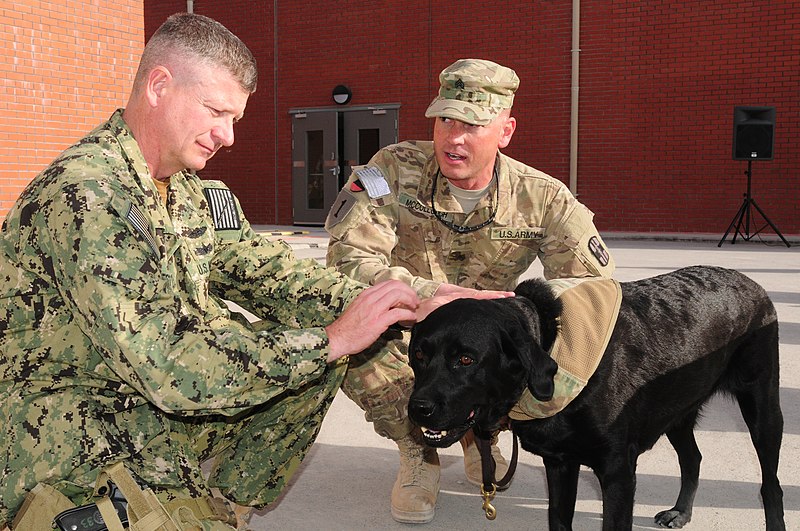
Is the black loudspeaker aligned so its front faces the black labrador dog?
yes

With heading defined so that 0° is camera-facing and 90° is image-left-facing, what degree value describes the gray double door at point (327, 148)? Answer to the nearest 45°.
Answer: approximately 0°

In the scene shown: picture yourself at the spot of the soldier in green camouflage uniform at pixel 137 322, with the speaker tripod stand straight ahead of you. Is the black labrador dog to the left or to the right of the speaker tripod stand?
right

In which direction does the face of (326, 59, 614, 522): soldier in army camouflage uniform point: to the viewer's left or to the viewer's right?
to the viewer's left

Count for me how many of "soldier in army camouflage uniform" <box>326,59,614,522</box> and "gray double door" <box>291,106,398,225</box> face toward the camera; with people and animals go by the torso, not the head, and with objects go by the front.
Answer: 2

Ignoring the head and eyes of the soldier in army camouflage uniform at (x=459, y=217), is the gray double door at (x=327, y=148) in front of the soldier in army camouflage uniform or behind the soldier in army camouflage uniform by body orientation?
behind

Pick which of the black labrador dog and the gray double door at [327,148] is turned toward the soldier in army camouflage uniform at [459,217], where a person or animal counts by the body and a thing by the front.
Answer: the gray double door

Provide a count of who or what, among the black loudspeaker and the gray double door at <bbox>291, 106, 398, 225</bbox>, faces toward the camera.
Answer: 2

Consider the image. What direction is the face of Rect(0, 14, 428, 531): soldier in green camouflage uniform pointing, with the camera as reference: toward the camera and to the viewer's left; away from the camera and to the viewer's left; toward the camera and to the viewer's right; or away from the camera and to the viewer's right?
toward the camera and to the viewer's right

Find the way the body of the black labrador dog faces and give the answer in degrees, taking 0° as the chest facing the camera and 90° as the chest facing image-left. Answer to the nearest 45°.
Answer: approximately 45°
